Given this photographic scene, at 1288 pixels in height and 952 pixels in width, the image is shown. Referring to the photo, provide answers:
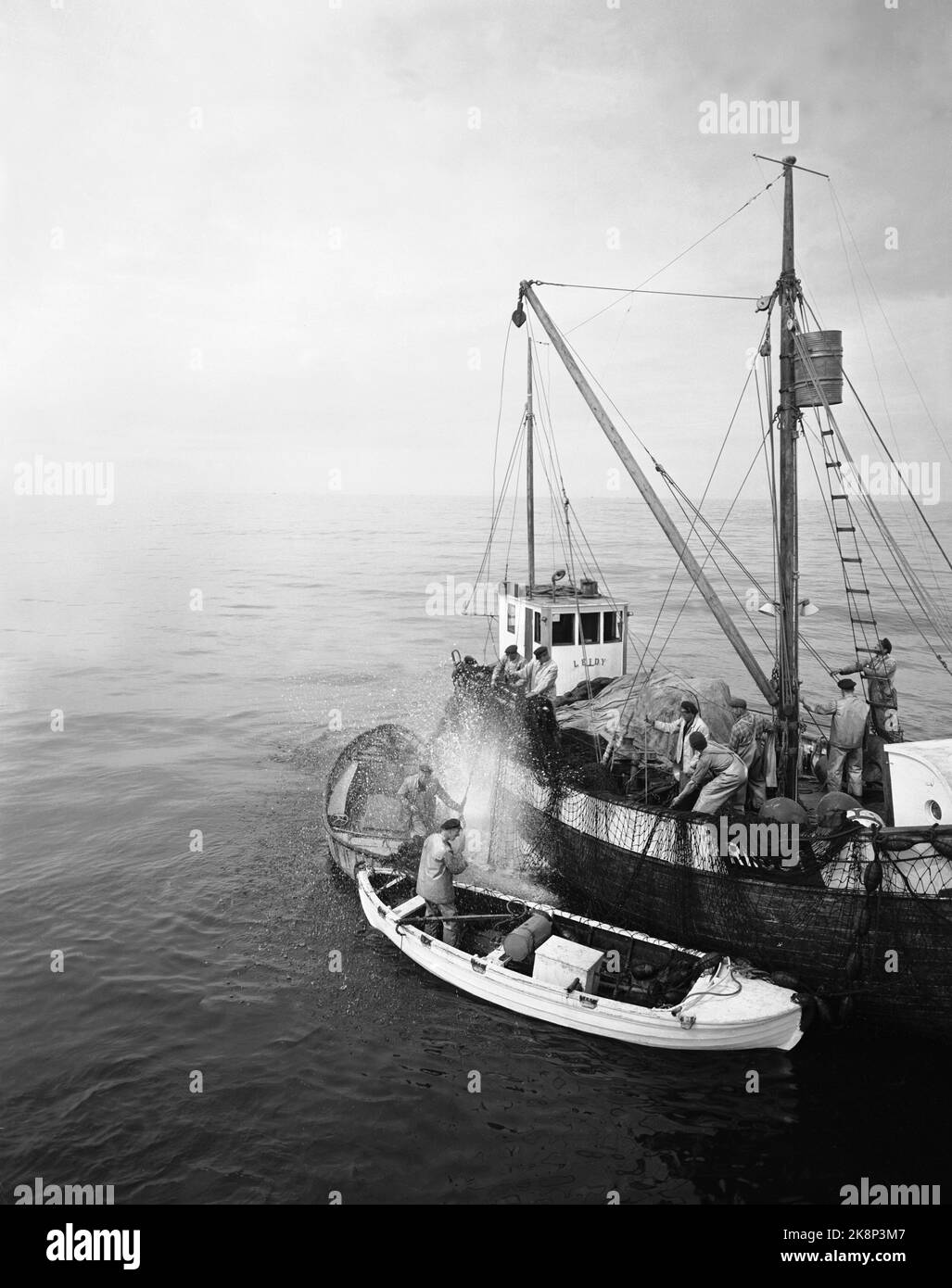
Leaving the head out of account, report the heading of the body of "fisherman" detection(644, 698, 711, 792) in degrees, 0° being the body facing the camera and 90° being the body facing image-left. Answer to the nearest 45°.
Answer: approximately 45°

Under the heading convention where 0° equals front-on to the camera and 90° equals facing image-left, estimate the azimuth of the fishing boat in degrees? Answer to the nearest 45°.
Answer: approximately 315°

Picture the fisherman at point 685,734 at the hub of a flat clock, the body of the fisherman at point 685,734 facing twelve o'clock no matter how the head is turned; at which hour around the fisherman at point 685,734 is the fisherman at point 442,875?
the fisherman at point 442,875 is roughly at 1 o'clock from the fisherman at point 685,734.

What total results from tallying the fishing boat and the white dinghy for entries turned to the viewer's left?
0

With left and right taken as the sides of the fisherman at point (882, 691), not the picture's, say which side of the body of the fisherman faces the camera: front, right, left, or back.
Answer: left

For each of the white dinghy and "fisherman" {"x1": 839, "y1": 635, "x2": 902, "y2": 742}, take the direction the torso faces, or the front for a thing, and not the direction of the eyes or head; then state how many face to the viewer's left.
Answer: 1

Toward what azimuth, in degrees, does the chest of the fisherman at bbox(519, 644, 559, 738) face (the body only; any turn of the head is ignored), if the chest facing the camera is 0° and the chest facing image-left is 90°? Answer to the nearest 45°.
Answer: approximately 45°

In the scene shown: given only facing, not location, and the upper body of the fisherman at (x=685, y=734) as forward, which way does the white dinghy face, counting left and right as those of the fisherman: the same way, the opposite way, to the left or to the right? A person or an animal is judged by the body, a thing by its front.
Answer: to the left

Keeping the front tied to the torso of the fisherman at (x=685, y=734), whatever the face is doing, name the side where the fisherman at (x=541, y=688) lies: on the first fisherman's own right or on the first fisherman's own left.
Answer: on the first fisherman's own right

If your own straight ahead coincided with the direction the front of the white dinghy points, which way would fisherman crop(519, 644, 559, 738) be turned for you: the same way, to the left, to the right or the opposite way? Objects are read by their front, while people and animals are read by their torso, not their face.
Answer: to the right
